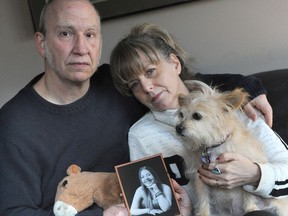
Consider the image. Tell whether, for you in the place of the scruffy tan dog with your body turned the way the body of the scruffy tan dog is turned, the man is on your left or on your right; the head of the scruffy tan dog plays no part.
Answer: on your right

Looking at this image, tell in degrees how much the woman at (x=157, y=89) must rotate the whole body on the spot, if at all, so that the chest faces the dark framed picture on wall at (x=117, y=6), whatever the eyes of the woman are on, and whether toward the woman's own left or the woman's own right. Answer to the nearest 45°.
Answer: approximately 135° to the woman's own right

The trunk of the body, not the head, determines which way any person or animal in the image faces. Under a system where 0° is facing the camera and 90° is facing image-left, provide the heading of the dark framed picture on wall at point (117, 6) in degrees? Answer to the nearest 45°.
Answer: approximately 0°

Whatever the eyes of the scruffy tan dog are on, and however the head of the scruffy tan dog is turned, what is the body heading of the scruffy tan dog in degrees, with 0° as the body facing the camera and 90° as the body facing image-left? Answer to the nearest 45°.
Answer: approximately 45°

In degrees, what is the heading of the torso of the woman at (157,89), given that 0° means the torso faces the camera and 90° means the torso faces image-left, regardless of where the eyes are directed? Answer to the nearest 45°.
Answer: approximately 45°
